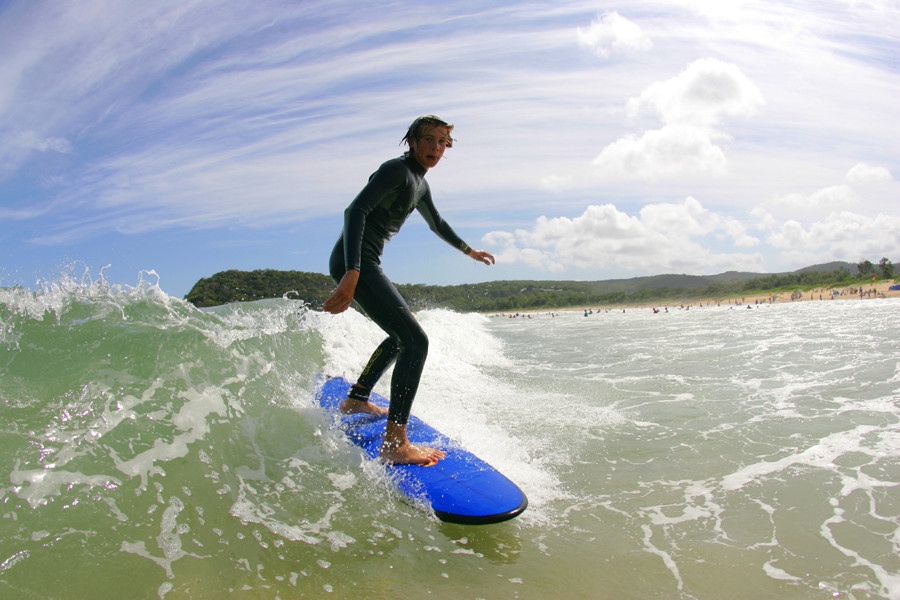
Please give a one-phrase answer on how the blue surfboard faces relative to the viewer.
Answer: facing the viewer and to the right of the viewer
